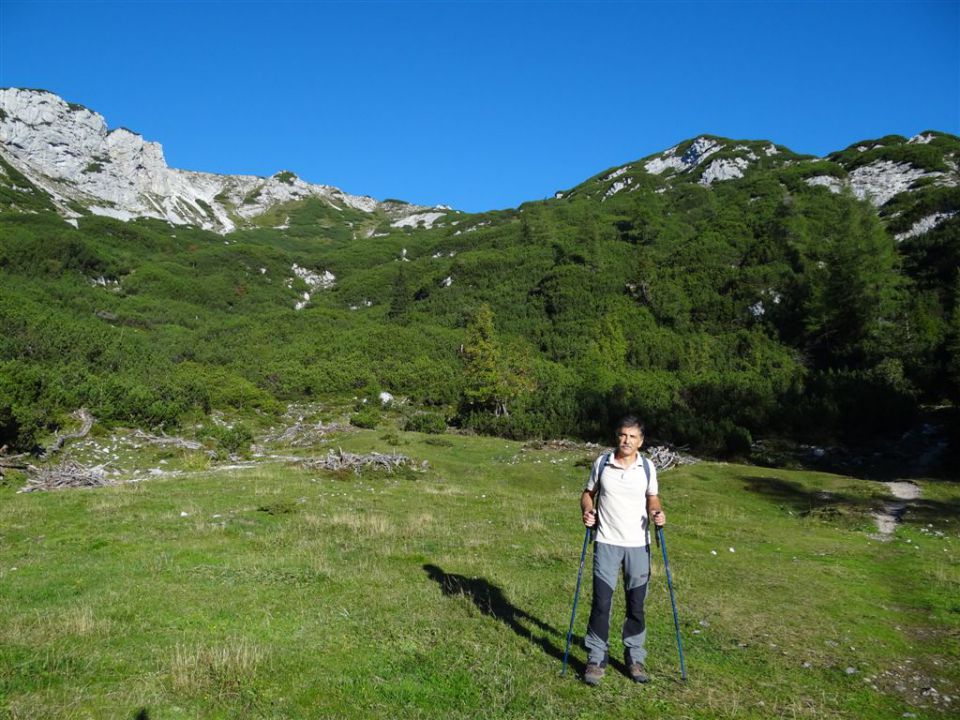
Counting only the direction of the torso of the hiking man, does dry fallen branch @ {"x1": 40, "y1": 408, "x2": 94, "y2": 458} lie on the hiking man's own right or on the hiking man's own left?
on the hiking man's own right

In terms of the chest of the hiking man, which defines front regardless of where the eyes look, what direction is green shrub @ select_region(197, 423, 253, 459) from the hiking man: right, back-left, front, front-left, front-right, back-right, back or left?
back-right

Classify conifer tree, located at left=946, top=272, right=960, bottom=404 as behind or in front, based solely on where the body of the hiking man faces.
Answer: behind

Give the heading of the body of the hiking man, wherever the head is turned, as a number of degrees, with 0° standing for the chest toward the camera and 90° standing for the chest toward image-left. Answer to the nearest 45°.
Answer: approximately 0°

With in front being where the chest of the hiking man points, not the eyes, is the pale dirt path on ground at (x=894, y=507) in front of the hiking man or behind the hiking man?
behind

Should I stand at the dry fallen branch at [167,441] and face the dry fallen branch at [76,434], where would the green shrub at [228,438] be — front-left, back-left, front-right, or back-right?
back-right

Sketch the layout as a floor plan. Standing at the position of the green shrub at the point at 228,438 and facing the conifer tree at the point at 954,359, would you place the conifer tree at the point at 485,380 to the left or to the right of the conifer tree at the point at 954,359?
left

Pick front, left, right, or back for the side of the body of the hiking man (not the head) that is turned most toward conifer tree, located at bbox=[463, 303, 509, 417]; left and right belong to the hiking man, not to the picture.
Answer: back

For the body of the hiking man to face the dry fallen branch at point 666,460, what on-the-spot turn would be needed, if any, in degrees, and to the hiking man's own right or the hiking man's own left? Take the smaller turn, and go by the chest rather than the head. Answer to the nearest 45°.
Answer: approximately 180°
